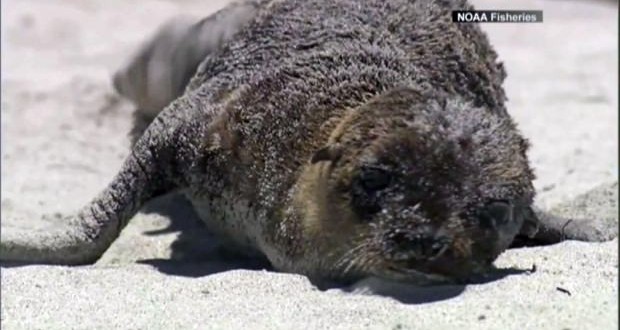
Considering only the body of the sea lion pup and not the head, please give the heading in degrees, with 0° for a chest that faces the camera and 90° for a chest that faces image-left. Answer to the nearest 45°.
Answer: approximately 0°
